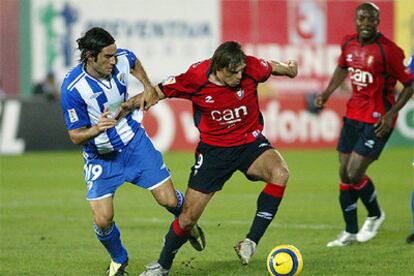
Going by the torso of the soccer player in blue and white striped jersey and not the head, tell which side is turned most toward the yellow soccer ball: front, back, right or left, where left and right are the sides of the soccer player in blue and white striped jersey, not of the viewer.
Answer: front

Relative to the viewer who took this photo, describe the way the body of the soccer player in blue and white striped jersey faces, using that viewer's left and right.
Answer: facing the viewer and to the right of the viewer

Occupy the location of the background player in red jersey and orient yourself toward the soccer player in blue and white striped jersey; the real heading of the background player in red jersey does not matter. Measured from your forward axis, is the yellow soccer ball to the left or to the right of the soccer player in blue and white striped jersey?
left

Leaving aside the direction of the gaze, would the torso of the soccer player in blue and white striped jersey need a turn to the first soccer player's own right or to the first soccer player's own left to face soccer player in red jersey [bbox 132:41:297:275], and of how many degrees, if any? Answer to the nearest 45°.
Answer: approximately 45° to the first soccer player's own left

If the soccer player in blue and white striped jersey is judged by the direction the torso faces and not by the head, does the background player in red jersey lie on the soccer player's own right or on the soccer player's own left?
on the soccer player's own left
